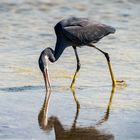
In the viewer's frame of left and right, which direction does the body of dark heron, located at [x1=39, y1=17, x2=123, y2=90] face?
facing to the left of the viewer
